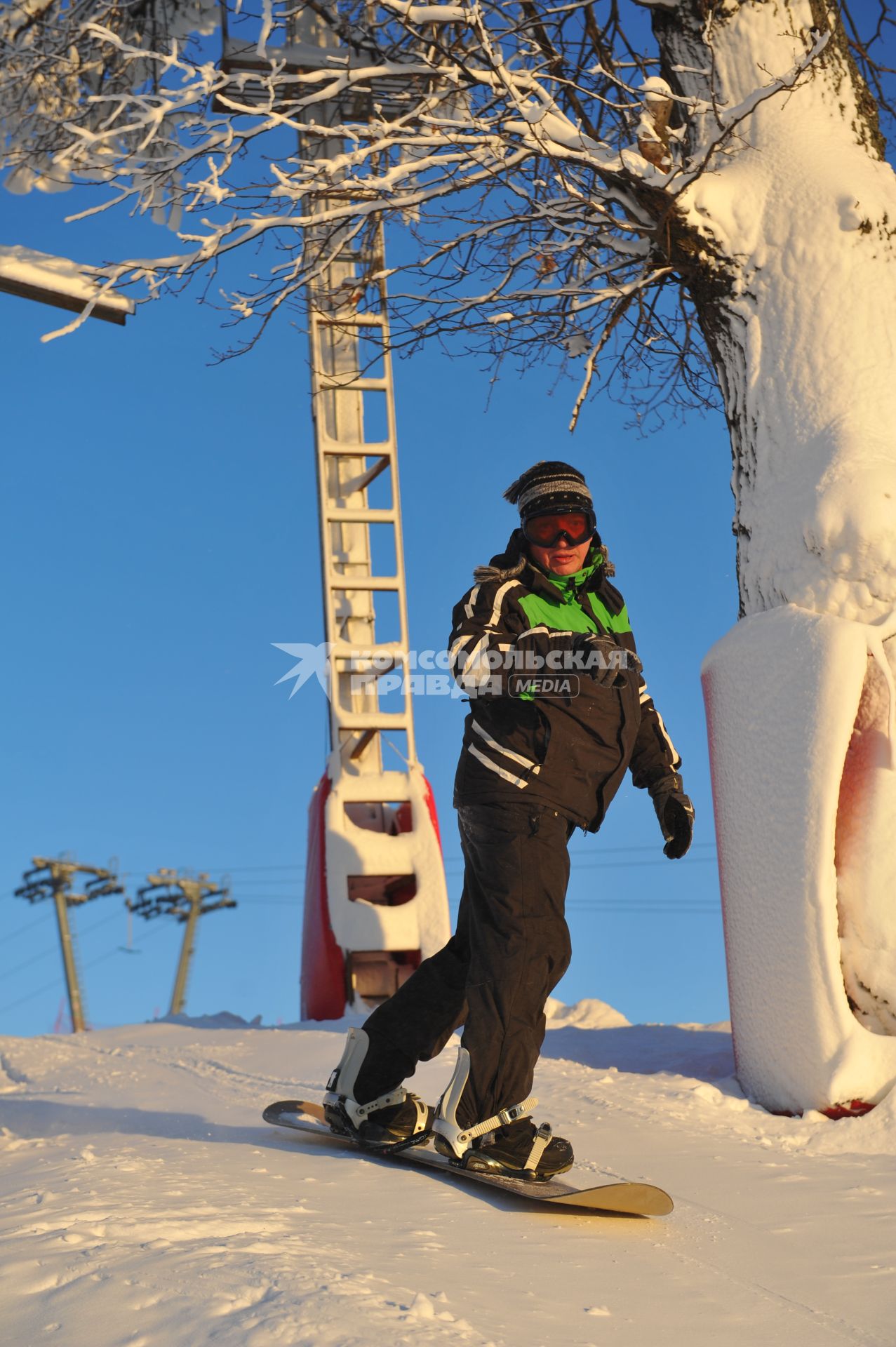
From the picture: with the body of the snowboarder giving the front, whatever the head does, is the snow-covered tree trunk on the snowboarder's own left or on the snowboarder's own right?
on the snowboarder's own left

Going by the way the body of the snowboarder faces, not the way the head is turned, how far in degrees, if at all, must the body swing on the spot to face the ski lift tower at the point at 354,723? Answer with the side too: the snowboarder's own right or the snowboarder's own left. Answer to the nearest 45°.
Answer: approximately 135° to the snowboarder's own left

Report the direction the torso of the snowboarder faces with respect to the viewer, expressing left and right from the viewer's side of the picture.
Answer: facing the viewer and to the right of the viewer
